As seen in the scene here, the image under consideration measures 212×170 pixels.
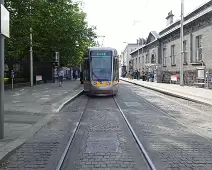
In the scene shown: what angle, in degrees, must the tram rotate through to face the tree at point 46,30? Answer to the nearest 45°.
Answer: approximately 135° to its right

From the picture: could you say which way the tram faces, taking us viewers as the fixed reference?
facing the viewer
